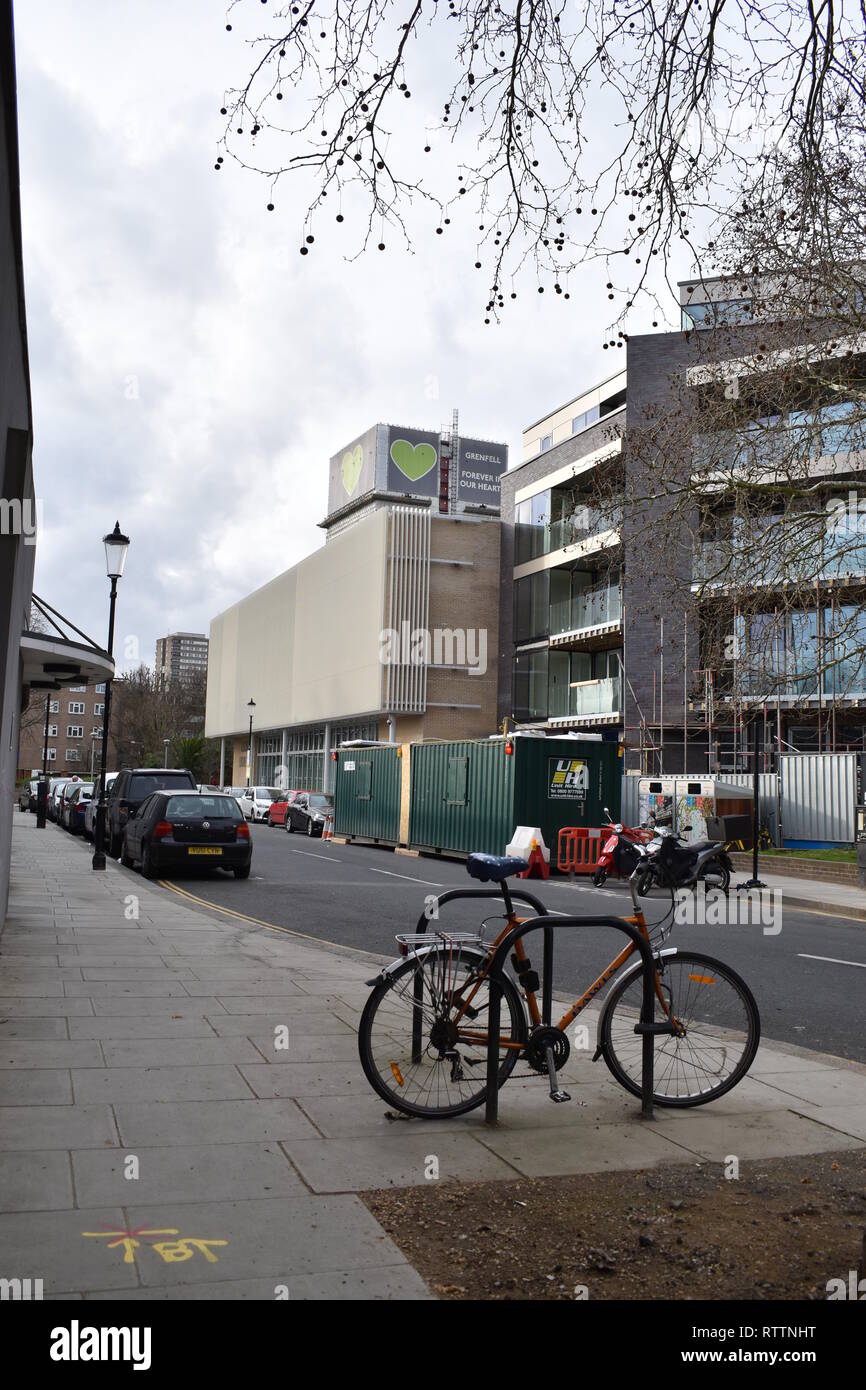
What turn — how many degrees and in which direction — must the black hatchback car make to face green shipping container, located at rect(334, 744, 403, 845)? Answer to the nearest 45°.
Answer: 0° — it already faces it

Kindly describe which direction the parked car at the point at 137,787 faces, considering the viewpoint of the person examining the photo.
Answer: facing away from the viewer

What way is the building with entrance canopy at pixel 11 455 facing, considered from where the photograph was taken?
facing to the right of the viewer

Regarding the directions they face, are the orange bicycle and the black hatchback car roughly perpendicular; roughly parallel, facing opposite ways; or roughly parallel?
roughly perpendicular

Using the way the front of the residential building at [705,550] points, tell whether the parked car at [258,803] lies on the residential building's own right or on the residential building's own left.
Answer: on the residential building's own right

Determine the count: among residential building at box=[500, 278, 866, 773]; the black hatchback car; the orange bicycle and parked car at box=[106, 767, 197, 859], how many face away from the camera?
2

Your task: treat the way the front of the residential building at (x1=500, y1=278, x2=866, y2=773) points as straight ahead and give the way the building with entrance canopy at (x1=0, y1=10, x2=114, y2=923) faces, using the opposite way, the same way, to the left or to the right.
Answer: the opposite way

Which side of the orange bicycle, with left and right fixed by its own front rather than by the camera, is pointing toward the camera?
right

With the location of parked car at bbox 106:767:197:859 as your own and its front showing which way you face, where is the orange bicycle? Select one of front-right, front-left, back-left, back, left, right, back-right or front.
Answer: back

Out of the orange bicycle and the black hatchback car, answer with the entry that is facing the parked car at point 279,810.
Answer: the black hatchback car

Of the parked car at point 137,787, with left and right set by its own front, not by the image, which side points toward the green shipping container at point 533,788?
right

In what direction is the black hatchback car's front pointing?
away from the camera

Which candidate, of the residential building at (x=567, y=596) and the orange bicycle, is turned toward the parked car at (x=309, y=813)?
the residential building
